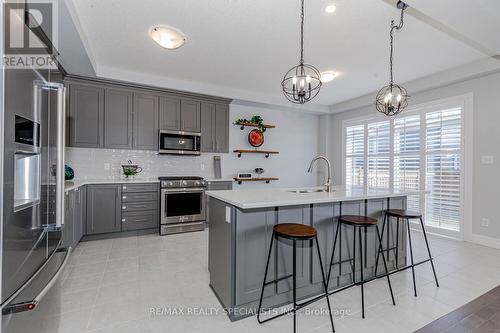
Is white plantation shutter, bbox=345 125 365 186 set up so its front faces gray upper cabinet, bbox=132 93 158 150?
yes

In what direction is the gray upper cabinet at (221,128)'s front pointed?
toward the camera

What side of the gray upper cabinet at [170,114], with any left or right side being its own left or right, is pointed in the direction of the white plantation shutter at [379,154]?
left

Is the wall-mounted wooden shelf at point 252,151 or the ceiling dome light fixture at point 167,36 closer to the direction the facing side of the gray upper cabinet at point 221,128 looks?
the ceiling dome light fixture

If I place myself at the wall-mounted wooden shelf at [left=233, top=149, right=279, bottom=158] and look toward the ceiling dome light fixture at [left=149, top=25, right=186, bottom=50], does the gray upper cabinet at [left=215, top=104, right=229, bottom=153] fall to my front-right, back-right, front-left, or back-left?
front-right

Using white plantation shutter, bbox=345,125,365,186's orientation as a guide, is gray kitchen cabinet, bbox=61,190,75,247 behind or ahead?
ahead

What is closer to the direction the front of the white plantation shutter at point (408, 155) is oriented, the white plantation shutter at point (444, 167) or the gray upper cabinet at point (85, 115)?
the gray upper cabinet

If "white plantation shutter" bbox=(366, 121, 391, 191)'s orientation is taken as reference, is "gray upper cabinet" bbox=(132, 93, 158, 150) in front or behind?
in front

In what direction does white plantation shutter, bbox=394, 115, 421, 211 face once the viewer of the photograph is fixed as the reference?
facing the viewer and to the left of the viewer

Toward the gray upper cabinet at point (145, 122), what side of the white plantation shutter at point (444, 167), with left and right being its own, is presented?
front

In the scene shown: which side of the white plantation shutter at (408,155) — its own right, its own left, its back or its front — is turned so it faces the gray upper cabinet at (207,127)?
front

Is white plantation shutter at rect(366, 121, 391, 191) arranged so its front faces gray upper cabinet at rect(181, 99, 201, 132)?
yes

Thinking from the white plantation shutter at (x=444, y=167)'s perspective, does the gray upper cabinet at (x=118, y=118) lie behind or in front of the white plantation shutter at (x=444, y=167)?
in front

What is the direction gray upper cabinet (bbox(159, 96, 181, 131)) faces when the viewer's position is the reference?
facing the viewer
